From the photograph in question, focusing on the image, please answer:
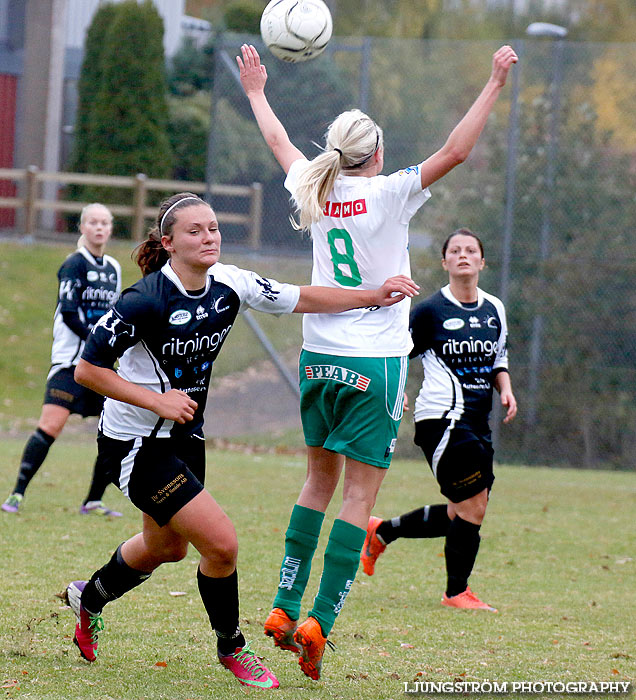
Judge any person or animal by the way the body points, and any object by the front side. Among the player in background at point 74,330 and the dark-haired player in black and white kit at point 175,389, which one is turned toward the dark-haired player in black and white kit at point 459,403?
the player in background

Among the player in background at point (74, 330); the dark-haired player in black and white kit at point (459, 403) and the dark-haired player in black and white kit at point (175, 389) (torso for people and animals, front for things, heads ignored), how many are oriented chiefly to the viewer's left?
0

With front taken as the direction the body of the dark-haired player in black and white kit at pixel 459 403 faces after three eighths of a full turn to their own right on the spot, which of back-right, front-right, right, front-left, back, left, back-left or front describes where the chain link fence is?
right

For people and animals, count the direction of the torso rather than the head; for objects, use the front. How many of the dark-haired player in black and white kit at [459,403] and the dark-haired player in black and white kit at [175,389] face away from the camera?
0

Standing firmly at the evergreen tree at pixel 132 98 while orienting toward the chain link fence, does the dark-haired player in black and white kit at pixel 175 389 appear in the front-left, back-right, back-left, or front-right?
front-right

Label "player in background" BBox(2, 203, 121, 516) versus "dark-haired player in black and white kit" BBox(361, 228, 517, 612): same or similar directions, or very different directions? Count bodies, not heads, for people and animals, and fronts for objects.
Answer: same or similar directions

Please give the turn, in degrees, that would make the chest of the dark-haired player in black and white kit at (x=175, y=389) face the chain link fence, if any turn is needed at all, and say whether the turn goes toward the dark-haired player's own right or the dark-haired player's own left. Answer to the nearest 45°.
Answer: approximately 135° to the dark-haired player's own left

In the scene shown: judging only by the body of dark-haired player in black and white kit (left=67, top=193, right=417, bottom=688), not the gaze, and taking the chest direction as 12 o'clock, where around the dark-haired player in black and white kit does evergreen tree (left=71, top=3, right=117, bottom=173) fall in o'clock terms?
The evergreen tree is roughly at 7 o'clock from the dark-haired player in black and white kit.

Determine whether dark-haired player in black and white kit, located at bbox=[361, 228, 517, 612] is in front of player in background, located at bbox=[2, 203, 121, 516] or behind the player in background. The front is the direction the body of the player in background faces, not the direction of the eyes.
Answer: in front

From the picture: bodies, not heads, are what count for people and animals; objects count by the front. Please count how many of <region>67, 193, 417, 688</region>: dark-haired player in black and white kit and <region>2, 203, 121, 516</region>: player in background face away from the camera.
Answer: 0

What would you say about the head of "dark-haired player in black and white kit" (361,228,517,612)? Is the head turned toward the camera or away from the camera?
toward the camera

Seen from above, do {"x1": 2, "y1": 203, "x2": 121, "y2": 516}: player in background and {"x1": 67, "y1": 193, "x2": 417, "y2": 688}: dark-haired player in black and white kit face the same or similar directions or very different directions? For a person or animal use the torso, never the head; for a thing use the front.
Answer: same or similar directions

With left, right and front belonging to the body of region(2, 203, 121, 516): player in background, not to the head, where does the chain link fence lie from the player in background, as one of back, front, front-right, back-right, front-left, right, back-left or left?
left

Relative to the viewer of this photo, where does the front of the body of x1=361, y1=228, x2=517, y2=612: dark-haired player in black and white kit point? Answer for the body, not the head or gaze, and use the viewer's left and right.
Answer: facing the viewer and to the right of the viewer

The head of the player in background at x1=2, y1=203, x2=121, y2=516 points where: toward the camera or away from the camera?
toward the camera

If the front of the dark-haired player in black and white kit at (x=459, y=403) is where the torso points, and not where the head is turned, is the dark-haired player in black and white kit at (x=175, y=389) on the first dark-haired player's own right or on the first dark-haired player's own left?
on the first dark-haired player's own right

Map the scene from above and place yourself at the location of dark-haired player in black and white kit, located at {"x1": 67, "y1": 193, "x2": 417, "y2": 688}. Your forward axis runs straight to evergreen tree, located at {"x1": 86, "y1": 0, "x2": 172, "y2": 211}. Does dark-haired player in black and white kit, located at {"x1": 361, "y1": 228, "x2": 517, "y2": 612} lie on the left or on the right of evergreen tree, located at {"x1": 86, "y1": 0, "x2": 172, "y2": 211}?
right

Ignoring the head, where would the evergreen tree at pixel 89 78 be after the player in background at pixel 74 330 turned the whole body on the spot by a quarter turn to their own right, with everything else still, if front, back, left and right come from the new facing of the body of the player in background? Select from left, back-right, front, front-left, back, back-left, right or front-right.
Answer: back-right
